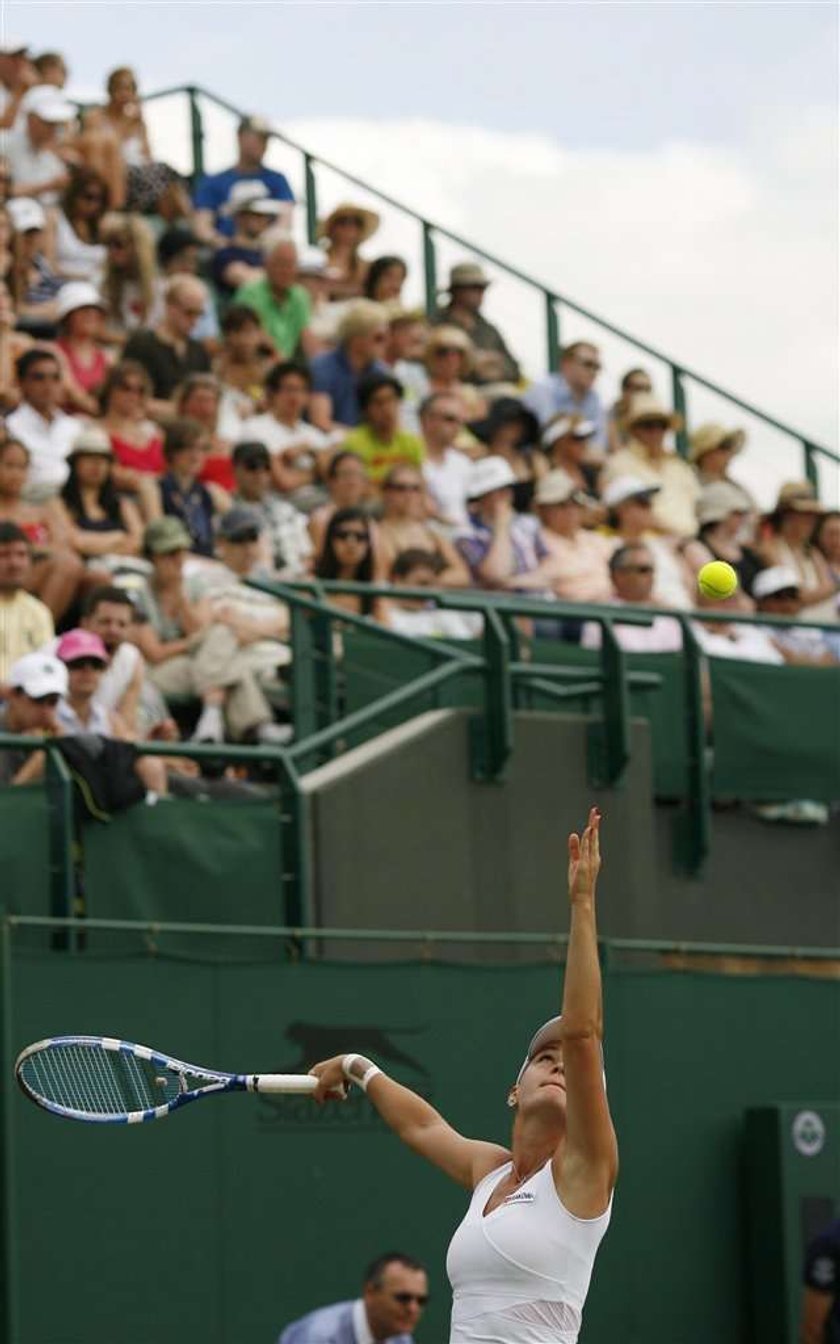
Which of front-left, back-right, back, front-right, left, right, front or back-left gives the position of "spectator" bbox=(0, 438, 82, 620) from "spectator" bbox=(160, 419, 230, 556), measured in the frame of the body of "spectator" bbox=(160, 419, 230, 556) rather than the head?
right

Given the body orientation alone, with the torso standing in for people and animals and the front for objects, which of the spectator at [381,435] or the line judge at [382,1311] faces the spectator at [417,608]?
the spectator at [381,435]

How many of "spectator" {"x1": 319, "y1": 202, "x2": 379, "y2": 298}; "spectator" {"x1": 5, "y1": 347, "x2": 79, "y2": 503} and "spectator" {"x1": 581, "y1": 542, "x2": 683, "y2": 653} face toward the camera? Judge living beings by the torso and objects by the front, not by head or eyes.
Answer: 3

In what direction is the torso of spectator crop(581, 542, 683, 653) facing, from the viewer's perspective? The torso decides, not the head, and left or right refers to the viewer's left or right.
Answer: facing the viewer

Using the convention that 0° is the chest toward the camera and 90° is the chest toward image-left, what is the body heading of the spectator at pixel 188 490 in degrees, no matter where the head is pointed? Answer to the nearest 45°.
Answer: approximately 315°

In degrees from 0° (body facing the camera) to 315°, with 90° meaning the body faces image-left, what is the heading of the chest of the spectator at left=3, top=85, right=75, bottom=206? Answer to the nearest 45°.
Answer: approximately 315°

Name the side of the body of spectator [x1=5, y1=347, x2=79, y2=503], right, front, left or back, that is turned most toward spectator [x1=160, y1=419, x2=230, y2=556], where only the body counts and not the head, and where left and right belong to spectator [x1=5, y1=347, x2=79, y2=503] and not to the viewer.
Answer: left

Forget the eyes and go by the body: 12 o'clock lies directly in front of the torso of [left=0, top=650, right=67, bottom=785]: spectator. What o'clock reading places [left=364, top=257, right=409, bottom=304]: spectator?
[left=364, top=257, right=409, bottom=304]: spectator is roughly at 8 o'clock from [left=0, top=650, right=67, bottom=785]: spectator.

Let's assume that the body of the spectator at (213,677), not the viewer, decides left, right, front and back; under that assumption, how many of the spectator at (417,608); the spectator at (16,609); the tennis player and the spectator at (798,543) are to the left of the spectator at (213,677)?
2

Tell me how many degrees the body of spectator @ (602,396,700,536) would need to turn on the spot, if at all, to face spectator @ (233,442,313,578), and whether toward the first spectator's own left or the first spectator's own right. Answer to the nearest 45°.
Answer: approximately 45° to the first spectator's own right

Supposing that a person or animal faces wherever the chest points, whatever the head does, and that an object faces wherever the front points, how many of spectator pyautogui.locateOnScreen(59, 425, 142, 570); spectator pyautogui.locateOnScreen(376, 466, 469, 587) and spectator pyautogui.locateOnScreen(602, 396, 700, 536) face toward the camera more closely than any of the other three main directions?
3

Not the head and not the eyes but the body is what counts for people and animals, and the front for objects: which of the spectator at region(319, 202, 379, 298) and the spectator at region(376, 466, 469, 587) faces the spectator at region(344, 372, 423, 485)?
the spectator at region(319, 202, 379, 298)

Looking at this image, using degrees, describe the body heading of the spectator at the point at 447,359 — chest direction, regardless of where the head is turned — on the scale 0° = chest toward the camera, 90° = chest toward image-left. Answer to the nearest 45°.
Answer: approximately 0°

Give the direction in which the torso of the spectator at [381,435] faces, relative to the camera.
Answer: toward the camera

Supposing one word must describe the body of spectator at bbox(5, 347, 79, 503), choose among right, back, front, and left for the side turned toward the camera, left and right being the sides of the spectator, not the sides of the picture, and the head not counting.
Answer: front
